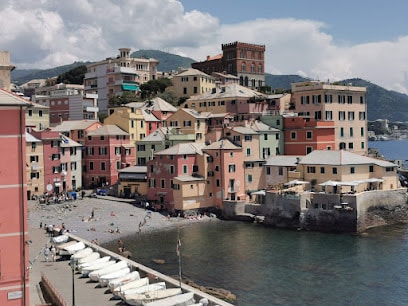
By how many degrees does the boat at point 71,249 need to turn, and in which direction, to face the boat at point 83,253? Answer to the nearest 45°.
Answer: approximately 90° to its left

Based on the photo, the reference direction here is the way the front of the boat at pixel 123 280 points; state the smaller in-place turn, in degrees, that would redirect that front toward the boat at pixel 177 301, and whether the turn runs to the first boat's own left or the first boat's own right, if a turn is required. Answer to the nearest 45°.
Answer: approximately 90° to the first boat's own left

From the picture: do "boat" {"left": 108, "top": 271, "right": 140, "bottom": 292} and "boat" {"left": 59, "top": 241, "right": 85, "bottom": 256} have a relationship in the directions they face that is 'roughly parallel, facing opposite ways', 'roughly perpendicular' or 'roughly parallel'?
roughly parallel

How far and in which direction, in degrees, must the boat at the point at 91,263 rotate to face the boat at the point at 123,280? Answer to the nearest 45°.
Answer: approximately 135° to its right

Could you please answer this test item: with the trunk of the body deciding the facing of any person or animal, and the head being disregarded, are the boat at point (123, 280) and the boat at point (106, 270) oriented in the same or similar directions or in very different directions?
same or similar directions

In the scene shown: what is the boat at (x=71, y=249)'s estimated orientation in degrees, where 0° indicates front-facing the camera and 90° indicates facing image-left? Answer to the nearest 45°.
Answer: approximately 45°

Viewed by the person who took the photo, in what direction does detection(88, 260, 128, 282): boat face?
facing the viewer and to the left of the viewer

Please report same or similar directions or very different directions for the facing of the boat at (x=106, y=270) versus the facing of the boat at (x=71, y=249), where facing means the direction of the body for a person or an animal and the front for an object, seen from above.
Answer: same or similar directions
